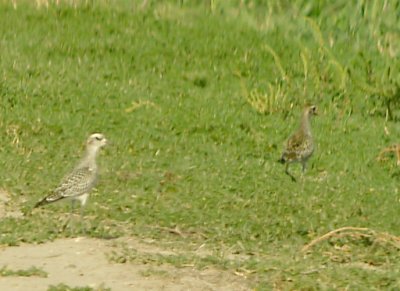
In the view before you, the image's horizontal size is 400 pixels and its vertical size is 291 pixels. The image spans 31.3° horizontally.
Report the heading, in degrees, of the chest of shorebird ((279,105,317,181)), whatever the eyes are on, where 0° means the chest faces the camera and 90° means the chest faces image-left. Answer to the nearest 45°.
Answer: approximately 270°

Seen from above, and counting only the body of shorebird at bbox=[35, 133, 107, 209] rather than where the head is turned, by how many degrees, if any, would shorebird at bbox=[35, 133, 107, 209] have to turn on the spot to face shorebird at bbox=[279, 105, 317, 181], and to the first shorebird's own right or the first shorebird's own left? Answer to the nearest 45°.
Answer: approximately 45° to the first shorebird's own left

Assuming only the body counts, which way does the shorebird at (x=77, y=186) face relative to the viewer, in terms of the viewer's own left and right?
facing to the right of the viewer

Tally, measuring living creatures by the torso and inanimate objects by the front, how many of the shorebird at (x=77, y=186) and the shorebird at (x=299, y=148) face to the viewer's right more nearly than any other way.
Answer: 2

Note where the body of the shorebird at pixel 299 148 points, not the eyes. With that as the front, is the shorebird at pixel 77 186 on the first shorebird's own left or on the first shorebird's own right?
on the first shorebird's own right

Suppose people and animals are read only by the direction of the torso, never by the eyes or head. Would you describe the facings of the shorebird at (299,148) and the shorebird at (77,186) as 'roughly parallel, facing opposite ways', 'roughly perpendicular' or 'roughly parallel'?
roughly parallel
